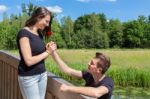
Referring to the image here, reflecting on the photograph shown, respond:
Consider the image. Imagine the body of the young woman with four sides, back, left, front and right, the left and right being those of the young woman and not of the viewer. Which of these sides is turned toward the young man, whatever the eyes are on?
front

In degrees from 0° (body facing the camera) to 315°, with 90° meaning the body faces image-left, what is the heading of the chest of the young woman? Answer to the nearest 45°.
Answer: approximately 315°
